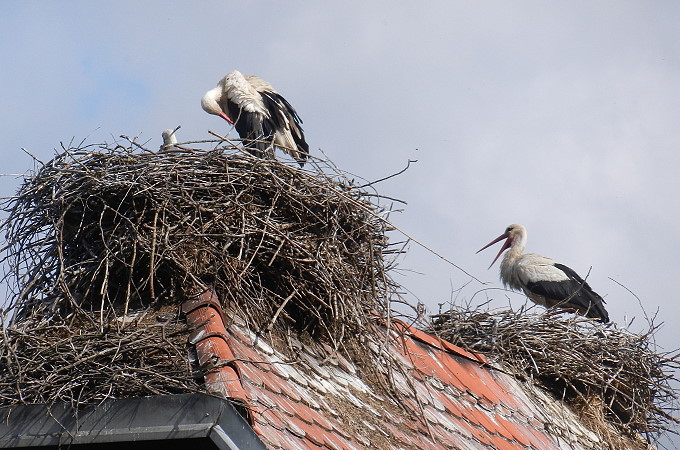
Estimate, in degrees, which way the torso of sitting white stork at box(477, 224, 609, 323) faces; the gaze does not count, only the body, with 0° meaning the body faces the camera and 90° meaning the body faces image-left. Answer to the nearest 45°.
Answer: approximately 90°

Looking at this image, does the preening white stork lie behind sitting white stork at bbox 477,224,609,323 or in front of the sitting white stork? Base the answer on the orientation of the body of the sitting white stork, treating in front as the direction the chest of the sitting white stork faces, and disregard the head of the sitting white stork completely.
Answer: in front

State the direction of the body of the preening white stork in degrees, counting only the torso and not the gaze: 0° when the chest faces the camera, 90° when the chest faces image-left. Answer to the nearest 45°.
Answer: approximately 90°

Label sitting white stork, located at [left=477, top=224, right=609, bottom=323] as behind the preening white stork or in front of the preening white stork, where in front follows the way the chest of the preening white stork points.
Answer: behind

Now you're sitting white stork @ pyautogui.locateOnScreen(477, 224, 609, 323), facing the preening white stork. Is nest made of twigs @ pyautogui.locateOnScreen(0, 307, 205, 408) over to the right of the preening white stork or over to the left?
left

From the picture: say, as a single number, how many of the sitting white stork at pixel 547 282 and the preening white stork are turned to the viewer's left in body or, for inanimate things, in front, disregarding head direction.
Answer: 2
